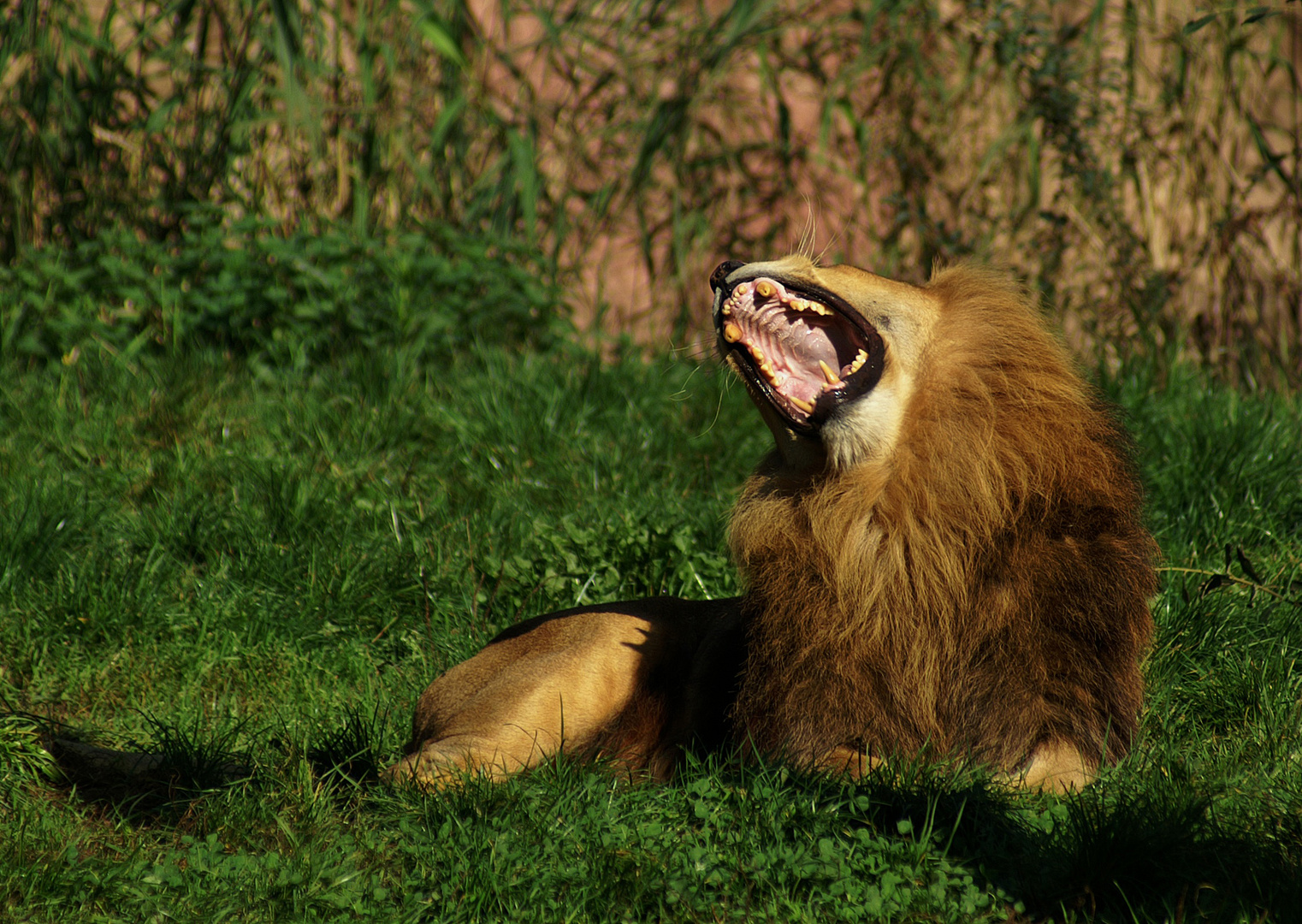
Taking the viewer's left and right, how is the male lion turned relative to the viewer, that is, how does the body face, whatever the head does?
facing the viewer and to the right of the viewer
